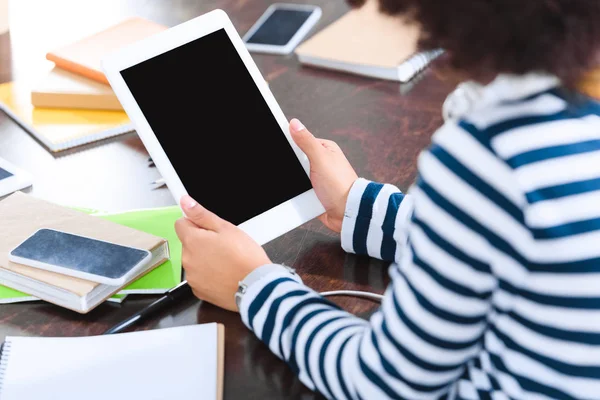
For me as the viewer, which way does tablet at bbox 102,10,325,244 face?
facing the viewer

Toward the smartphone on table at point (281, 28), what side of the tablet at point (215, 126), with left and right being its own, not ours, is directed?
back

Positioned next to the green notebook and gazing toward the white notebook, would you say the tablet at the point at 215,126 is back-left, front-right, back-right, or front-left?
back-left

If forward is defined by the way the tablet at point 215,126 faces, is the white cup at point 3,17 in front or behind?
behind
